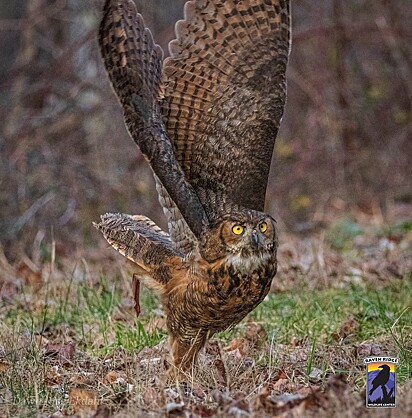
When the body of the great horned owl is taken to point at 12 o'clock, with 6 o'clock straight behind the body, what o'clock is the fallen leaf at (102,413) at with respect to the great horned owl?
The fallen leaf is roughly at 2 o'clock from the great horned owl.

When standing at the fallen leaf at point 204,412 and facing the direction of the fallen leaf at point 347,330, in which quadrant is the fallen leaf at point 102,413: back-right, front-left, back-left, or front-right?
back-left

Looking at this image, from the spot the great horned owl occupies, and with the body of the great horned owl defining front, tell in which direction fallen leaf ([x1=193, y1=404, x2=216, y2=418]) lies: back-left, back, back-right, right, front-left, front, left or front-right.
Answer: front-right

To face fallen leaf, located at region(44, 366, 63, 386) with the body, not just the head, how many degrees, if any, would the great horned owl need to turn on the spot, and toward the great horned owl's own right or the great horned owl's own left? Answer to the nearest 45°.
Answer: approximately 90° to the great horned owl's own right

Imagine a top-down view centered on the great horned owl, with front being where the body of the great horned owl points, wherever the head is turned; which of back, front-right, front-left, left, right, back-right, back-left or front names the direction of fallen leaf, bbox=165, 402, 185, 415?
front-right

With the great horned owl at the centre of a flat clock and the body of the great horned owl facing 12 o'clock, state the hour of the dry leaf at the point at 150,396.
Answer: The dry leaf is roughly at 2 o'clock from the great horned owl.

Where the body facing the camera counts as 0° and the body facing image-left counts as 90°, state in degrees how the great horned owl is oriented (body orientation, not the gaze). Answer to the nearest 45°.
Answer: approximately 315°

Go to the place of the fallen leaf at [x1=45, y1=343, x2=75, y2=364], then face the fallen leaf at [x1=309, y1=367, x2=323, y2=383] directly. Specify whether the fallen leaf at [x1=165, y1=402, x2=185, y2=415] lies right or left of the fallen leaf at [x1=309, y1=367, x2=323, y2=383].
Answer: right
